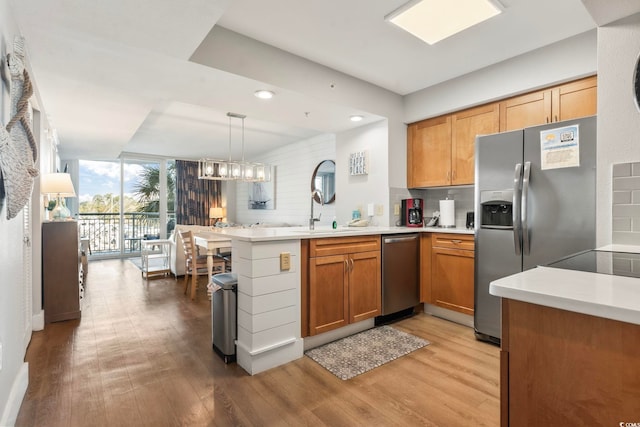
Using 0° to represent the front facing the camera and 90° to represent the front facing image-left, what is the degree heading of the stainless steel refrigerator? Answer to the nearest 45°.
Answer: approximately 45°

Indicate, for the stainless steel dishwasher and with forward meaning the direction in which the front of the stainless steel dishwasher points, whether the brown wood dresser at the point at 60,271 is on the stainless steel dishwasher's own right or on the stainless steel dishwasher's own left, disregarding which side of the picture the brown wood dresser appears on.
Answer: on the stainless steel dishwasher's own right

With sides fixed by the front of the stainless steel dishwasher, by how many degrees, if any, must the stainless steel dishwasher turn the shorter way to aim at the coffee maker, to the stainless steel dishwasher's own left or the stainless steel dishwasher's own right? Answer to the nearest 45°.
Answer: approximately 135° to the stainless steel dishwasher's own left

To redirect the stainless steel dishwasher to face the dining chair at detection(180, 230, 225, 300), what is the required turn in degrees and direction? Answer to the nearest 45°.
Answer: approximately 135° to its right

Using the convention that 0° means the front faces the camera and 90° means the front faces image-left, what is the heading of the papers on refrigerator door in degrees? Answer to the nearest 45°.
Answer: approximately 45°

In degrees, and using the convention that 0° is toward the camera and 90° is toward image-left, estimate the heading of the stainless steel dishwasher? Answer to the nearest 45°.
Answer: approximately 315°

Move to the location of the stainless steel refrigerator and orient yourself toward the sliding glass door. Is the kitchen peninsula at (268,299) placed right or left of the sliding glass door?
left

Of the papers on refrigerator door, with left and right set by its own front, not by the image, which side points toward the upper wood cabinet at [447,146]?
right

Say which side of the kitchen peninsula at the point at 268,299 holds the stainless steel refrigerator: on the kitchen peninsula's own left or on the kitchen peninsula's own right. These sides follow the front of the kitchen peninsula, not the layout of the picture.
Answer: on the kitchen peninsula's own left
